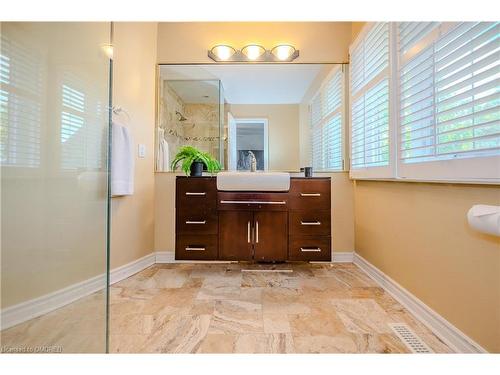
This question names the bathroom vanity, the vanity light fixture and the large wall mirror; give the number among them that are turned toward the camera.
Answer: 3

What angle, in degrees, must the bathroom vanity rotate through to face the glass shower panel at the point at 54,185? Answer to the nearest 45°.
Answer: approximately 45° to its right

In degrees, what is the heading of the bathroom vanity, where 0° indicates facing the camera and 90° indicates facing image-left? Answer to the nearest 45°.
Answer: approximately 0°

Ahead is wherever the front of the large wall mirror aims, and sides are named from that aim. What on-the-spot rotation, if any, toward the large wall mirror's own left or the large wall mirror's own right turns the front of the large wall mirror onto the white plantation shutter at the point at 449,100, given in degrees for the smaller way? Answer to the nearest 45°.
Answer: approximately 45° to the large wall mirror's own left
